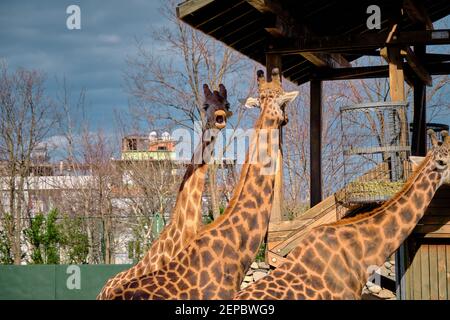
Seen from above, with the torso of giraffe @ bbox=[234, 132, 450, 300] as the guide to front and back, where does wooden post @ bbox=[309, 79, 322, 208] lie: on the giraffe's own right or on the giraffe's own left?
on the giraffe's own left

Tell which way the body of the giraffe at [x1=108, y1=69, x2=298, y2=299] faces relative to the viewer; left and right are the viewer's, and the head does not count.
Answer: facing to the right of the viewer

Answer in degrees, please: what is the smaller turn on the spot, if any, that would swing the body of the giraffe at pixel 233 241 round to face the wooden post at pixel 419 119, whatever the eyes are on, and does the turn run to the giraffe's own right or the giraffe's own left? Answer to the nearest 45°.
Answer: approximately 45° to the giraffe's own left

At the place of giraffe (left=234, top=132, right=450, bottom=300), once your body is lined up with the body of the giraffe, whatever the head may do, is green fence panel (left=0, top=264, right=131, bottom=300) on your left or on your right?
on your left

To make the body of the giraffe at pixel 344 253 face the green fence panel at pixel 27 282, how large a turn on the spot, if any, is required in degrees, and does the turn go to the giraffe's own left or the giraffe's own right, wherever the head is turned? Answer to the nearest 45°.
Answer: approximately 135° to the giraffe's own left

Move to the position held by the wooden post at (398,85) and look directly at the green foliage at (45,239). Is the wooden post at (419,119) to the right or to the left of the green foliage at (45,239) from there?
right

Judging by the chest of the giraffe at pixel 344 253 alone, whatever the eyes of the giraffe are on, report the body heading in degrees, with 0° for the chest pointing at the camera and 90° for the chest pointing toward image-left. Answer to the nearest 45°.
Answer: approximately 270°

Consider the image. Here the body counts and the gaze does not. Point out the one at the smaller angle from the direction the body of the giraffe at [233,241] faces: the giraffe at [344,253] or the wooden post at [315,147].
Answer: the giraffe

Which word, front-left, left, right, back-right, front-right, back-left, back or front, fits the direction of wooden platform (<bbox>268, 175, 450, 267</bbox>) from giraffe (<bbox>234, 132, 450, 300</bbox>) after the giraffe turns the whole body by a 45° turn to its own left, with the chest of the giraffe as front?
front-left

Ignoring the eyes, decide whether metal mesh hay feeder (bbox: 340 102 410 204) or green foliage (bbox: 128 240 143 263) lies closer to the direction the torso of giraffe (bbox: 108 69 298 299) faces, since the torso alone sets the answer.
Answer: the metal mesh hay feeder

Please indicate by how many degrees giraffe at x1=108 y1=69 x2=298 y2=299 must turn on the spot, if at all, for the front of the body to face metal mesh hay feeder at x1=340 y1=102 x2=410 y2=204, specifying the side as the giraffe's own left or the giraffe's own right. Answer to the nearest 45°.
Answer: approximately 45° to the giraffe's own left

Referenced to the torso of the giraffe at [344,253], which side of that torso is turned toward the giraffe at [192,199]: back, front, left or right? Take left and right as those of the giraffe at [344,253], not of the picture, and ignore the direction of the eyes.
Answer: back
